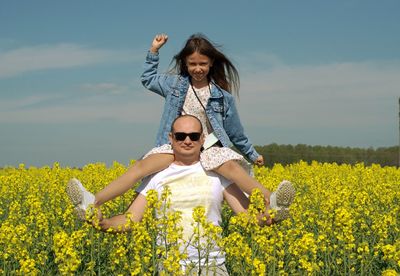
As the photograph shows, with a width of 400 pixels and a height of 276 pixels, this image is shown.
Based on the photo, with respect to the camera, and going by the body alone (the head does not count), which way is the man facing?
toward the camera

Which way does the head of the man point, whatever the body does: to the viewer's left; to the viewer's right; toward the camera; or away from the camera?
toward the camera

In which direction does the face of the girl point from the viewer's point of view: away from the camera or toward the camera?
toward the camera
